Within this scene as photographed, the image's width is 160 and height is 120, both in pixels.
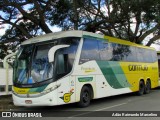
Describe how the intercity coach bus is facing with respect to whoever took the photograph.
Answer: facing the viewer and to the left of the viewer

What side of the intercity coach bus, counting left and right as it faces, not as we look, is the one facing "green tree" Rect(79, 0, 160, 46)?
back
